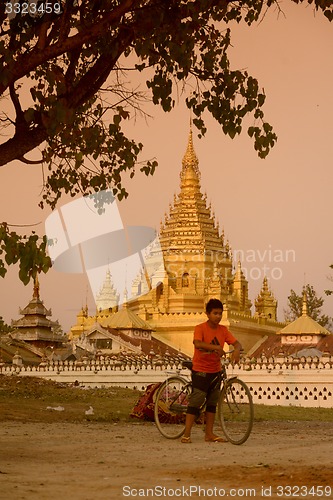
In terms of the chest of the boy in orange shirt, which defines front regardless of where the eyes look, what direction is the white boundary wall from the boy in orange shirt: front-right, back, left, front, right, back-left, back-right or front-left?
back-left

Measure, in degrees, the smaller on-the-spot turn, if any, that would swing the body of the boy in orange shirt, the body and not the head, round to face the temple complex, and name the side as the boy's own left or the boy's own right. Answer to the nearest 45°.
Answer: approximately 135° to the boy's own left

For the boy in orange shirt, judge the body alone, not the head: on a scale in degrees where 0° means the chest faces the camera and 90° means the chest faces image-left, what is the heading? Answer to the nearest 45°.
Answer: approximately 315°

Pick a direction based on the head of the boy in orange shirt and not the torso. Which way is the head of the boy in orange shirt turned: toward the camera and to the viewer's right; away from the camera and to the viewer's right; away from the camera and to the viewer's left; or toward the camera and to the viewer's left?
toward the camera and to the viewer's right
